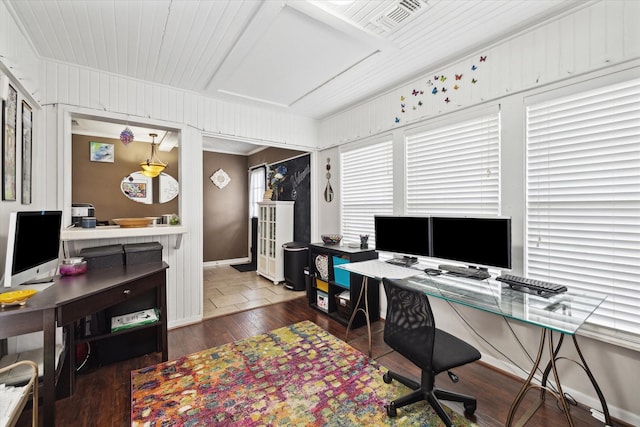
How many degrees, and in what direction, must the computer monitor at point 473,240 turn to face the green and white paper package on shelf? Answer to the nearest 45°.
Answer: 0° — it already faces it

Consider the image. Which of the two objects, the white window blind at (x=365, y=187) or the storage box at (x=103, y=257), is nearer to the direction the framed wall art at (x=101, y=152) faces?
the storage box

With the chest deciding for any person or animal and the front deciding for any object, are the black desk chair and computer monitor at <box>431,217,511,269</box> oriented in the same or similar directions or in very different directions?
very different directions

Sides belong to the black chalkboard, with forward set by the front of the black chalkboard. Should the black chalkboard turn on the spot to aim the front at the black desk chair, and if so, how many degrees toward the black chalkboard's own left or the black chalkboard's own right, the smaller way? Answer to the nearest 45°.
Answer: approximately 45° to the black chalkboard's own left

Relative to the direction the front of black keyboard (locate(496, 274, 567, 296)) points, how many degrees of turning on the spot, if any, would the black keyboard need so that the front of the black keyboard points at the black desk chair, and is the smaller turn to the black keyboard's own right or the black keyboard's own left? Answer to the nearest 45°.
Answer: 0° — it already faces it

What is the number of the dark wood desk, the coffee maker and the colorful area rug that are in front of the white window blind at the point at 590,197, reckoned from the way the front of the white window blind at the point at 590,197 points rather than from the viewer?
3

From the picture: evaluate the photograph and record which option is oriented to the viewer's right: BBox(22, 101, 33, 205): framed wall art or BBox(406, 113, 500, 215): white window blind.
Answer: the framed wall art

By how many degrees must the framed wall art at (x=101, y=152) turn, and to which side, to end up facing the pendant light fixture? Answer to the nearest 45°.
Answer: approximately 45° to its left

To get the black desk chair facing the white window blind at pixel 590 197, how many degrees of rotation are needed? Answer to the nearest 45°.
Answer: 0° — it already faces it
